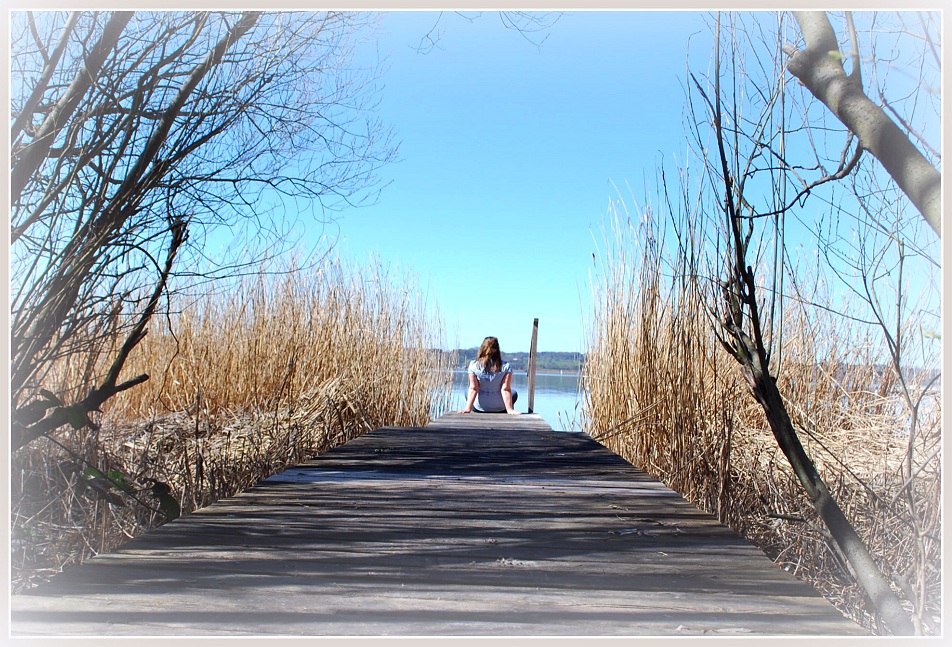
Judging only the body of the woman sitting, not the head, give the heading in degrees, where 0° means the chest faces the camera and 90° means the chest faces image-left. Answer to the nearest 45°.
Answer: approximately 180°

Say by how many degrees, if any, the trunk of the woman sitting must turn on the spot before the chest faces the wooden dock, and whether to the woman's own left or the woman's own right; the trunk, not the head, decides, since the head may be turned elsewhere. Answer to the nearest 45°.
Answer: approximately 180°

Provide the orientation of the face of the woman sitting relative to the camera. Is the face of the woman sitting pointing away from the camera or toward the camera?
away from the camera
